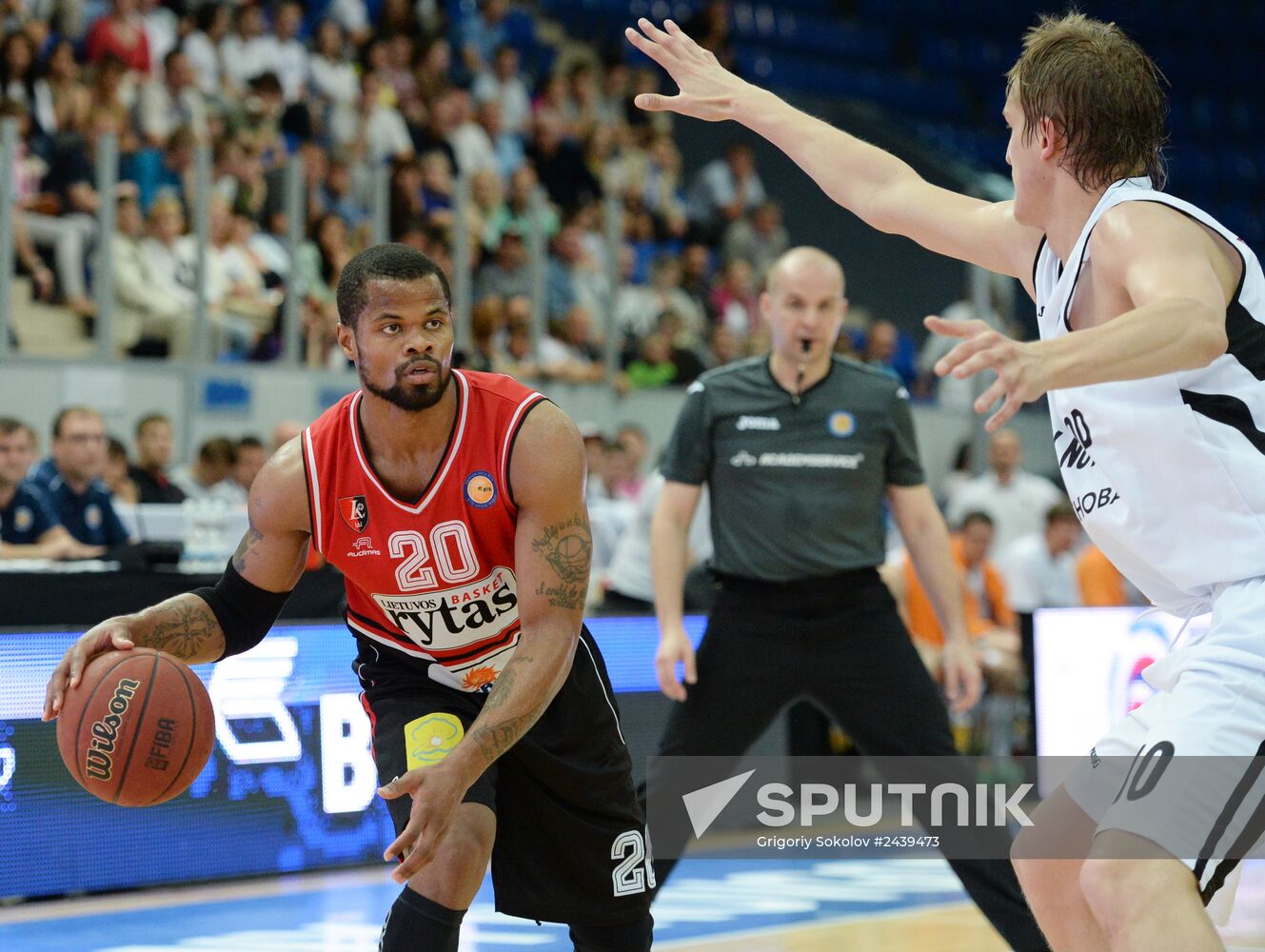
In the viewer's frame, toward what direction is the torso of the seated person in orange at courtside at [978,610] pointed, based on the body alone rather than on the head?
toward the camera

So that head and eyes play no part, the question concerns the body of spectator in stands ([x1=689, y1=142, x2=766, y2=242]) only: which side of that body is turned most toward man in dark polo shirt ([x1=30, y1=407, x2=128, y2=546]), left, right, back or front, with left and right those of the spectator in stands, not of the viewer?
right

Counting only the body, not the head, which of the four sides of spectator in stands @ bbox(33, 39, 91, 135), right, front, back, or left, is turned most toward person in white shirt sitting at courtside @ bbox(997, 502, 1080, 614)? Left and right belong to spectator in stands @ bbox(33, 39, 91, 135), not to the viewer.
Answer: front

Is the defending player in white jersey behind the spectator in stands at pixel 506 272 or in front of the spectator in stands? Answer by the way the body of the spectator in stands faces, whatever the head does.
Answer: in front

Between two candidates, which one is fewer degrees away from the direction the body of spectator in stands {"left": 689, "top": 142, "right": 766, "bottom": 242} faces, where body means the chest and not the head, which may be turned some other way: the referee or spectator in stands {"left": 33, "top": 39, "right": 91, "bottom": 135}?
the referee

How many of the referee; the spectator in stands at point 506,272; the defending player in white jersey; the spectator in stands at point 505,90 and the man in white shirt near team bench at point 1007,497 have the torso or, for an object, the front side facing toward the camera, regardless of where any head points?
4

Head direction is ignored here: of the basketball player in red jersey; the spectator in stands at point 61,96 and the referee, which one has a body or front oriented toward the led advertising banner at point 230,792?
the spectator in stands

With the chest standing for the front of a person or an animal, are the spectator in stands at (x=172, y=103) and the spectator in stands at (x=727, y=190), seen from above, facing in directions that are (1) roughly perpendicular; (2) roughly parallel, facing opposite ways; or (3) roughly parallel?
roughly parallel

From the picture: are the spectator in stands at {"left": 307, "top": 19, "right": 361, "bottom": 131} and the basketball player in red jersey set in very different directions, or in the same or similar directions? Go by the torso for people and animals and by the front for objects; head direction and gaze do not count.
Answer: same or similar directions

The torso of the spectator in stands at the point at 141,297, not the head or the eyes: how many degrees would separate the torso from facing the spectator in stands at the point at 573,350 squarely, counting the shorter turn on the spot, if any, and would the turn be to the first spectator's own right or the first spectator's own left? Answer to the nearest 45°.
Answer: approximately 90° to the first spectator's own left

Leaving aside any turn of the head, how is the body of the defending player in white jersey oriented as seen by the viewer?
to the viewer's left

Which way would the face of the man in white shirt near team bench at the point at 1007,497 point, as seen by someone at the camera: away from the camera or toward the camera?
toward the camera

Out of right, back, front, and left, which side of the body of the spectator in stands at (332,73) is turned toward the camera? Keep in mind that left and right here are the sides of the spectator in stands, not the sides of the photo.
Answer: front

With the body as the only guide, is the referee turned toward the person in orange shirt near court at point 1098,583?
no

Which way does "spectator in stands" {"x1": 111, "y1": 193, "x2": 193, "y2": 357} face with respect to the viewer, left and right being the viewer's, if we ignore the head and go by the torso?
facing the viewer and to the right of the viewer

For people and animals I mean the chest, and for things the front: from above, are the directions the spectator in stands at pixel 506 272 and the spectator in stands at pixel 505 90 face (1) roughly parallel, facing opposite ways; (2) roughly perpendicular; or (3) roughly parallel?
roughly parallel

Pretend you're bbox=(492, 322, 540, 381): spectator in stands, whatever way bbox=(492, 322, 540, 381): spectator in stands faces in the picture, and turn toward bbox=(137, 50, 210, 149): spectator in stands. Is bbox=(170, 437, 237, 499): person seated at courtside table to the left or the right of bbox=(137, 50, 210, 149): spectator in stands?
left

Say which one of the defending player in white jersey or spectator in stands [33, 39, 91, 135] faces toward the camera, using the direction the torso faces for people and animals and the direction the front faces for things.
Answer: the spectator in stands

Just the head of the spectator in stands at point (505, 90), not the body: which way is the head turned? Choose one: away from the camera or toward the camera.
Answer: toward the camera

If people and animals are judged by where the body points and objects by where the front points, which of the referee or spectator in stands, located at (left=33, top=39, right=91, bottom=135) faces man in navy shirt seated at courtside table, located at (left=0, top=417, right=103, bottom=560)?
spectator in stands, located at (left=33, top=39, right=91, bottom=135)

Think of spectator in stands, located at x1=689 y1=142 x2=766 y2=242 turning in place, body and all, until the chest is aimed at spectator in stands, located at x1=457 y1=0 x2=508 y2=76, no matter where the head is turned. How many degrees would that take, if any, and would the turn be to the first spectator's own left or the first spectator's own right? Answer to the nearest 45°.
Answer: approximately 135° to the first spectator's own right

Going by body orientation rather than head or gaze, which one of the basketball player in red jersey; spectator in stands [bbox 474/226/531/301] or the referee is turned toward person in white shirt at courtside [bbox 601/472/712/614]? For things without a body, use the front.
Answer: spectator in stands [bbox 474/226/531/301]

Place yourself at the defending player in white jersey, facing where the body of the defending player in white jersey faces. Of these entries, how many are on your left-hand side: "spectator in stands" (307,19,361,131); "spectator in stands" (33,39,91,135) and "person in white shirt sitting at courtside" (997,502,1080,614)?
0

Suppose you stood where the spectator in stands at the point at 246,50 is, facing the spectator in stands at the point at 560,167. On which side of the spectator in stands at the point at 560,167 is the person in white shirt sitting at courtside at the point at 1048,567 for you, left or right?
right

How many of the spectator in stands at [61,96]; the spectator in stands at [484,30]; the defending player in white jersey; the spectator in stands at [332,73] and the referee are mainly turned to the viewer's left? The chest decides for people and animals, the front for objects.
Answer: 1
